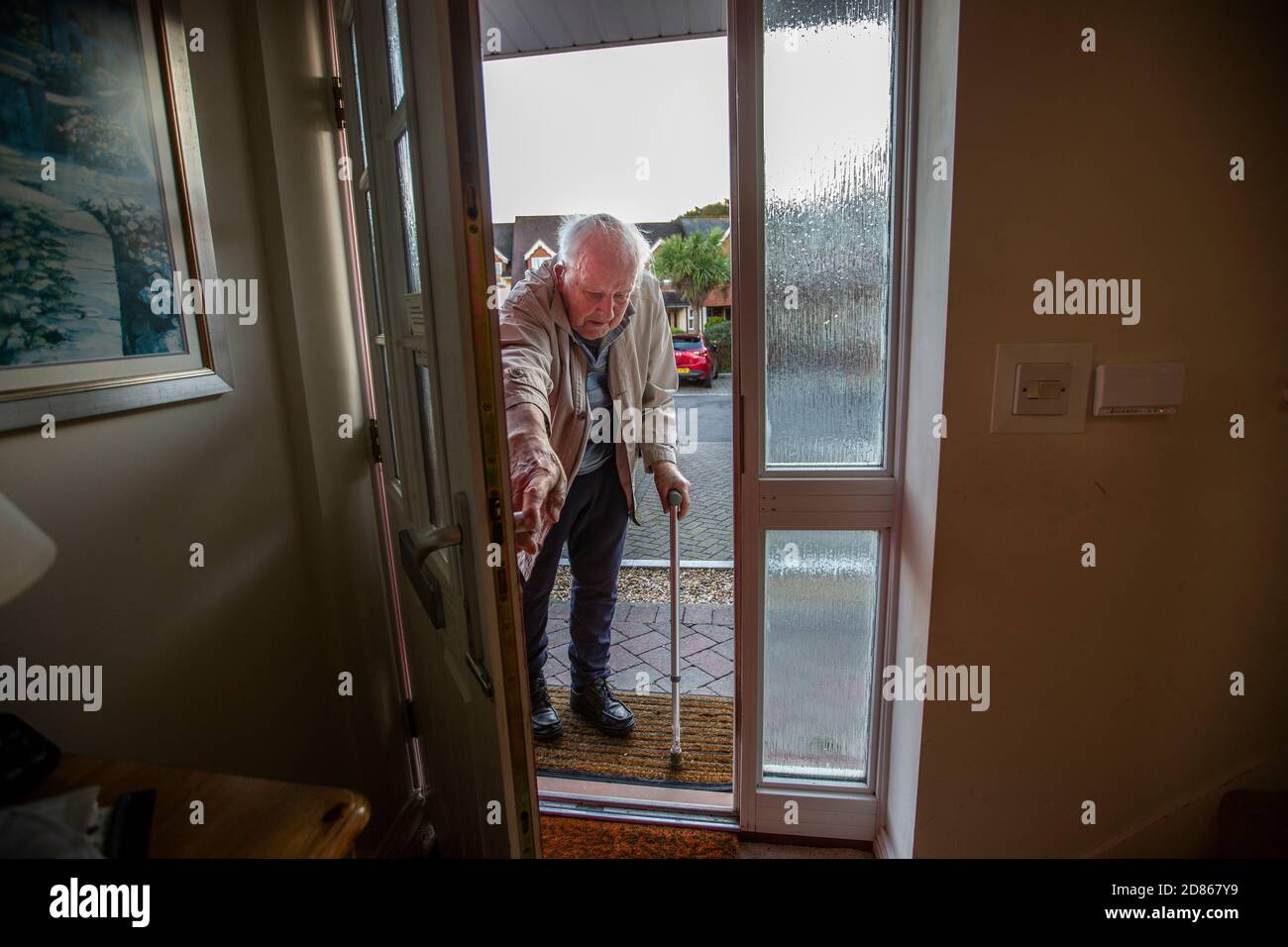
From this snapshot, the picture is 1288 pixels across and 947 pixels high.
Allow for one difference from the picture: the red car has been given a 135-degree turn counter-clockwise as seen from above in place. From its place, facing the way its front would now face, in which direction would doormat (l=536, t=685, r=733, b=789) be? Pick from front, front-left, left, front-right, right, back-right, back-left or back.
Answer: left

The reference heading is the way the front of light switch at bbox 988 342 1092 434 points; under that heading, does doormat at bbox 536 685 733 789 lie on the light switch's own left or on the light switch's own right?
on the light switch's own right

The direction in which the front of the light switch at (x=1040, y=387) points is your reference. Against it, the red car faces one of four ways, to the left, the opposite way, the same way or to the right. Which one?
the opposite way

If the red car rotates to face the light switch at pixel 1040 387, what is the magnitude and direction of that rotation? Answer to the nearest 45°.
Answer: approximately 135° to its right

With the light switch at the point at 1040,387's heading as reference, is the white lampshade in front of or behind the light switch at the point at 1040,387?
in front

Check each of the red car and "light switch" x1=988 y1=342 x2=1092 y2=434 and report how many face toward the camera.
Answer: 1

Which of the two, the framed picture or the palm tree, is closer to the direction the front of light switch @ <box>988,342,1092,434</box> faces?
the framed picture

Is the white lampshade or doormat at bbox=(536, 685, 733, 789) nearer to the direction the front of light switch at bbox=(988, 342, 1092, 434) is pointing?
the white lampshade

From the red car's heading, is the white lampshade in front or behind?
behind

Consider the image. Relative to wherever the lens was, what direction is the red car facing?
facing away from the viewer and to the right of the viewer

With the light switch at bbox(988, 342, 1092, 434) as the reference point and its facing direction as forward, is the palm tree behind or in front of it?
behind

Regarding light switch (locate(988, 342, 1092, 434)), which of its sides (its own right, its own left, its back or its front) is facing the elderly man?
right

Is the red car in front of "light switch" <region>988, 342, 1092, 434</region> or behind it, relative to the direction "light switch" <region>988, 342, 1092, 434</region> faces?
behind
